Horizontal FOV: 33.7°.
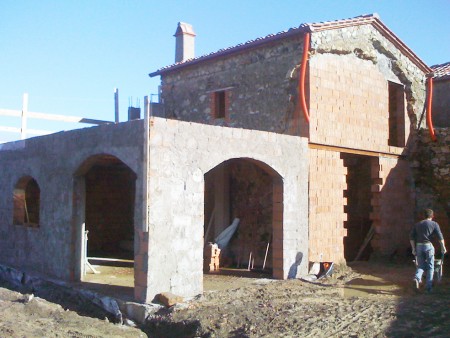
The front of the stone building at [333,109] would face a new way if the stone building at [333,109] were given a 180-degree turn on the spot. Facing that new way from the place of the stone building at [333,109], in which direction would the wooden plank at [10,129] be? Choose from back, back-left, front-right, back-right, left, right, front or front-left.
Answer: front-left

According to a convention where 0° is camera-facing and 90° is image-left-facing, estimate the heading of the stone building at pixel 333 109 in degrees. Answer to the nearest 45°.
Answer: approximately 315°

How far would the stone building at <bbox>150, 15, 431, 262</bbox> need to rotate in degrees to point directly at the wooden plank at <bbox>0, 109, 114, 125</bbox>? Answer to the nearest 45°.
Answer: approximately 135° to its right

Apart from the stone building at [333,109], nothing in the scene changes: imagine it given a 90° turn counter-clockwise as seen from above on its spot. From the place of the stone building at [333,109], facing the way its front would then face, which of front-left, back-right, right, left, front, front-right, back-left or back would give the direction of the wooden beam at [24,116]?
back-left
